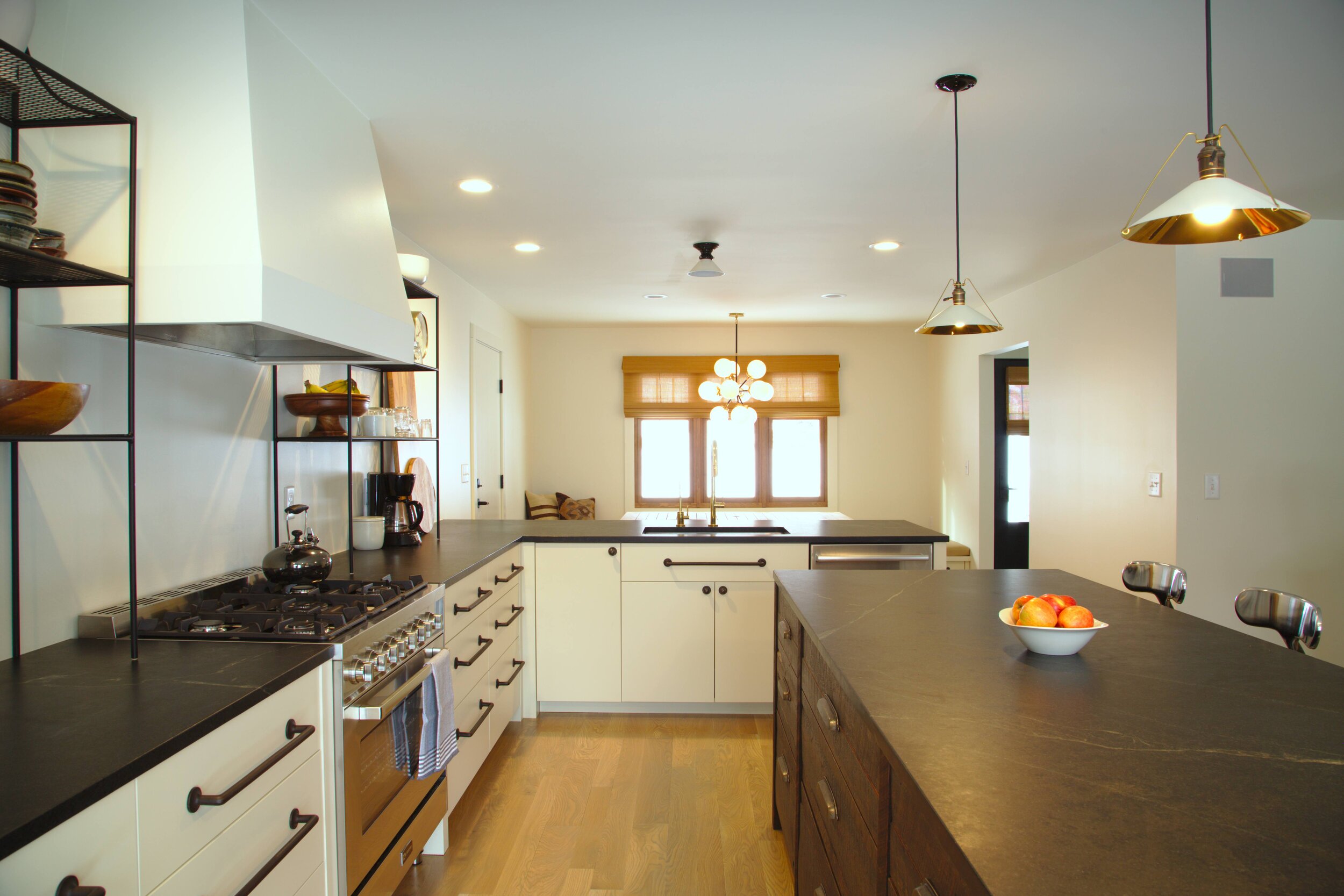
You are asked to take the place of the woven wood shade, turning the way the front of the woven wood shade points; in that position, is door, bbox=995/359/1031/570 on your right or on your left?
on your left

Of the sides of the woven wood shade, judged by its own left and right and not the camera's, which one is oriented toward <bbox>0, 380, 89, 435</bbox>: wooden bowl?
front

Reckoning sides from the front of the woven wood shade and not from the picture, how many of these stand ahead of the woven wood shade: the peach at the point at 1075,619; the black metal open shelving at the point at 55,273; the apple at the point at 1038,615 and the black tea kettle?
4

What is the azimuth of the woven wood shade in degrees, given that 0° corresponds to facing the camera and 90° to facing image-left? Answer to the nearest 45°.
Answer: approximately 0°

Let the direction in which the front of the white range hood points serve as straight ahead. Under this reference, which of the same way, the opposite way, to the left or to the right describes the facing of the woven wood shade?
to the right

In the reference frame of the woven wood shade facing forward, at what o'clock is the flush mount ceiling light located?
The flush mount ceiling light is roughly at 12 o'clock from the woven wood shade.

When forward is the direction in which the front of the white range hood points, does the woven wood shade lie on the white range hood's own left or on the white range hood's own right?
on the white range hood's own left

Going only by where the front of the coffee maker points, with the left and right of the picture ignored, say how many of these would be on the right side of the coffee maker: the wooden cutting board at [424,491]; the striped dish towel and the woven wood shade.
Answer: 1

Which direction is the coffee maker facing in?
to the viewer's right

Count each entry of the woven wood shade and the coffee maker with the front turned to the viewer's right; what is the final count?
1

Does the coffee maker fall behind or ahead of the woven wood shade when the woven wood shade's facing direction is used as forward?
ahead

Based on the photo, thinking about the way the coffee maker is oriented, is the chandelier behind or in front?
in front

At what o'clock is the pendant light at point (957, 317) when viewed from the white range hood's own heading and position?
The pendant light is roughly at 11 o'clock from the white range hood.

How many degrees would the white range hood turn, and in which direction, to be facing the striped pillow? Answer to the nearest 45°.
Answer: approximately 90° to its left

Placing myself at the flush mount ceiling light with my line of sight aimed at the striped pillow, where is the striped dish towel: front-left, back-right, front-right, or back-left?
back-left

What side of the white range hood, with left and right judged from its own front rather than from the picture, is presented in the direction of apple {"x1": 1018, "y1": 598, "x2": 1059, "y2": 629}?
front
